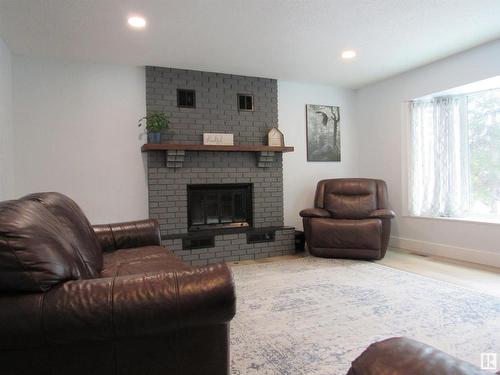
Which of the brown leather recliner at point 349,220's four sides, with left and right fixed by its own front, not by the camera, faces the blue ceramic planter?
right

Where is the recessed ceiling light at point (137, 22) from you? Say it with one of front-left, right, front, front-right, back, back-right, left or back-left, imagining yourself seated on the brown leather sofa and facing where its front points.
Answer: left

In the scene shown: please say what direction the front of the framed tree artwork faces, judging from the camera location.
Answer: facing the viewer and to the right of the viewer

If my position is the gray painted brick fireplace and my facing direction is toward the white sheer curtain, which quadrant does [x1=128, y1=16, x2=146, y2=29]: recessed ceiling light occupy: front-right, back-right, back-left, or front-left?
back-right

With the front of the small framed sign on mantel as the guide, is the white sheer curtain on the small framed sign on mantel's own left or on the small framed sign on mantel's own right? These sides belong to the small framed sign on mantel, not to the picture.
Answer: on the small framed sign on mantel's own left

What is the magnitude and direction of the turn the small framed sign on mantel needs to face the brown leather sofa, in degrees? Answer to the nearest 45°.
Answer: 0° — it already faces it

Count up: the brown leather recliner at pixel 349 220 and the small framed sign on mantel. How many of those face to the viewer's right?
0

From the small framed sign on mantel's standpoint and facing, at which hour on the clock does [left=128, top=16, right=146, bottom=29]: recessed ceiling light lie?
The recessed ceiling light is roughly at 1 o'clock from the small framed sign on mantel.

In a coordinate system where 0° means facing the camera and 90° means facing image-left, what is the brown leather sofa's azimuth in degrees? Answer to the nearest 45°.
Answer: approximately 270°

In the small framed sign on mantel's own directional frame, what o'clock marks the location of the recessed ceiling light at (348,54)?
The recessed ceiling light is roughly at 10 o'clock from the small framed sign on mantel.

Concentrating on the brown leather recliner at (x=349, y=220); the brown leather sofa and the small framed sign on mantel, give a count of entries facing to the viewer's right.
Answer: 1

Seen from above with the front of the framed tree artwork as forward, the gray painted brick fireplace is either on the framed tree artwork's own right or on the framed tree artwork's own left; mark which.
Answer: on the framed tree artwork's own right

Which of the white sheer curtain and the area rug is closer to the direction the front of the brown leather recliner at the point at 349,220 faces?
the area rug

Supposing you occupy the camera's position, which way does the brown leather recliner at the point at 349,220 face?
facing the viewer
